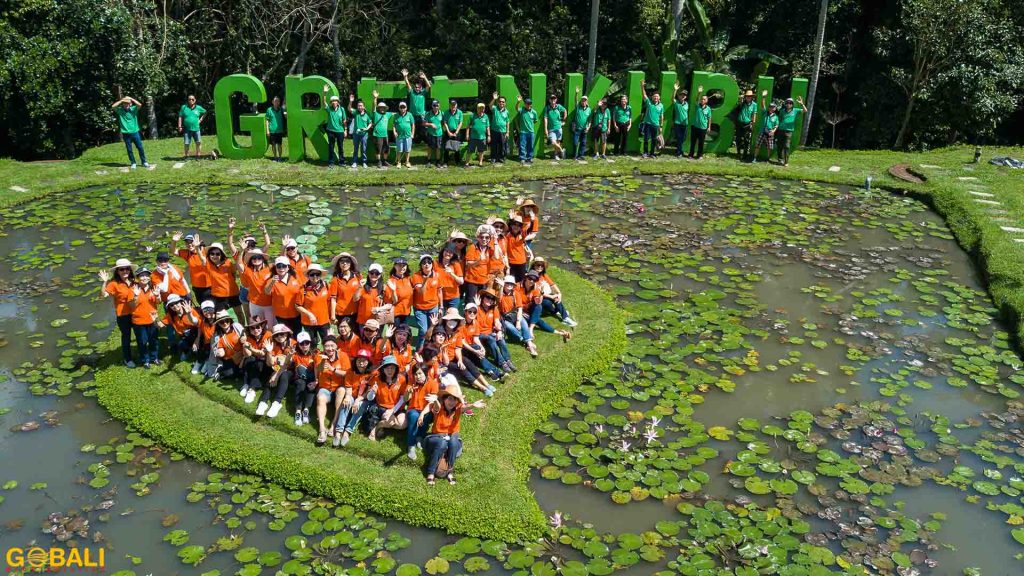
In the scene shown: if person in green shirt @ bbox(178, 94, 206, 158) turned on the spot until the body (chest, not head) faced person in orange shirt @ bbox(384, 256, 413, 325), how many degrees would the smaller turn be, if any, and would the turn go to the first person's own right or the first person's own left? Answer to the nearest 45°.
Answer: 0° — they already face them

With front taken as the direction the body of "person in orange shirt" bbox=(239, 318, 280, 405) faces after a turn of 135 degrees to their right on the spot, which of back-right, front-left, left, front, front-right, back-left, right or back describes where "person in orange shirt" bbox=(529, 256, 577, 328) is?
back-right

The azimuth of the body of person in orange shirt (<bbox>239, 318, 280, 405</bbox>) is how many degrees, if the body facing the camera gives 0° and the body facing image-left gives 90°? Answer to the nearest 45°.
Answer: approximately 0°

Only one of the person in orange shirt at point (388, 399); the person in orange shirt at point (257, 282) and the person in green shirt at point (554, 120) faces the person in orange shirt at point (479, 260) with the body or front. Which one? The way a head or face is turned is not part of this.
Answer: the person in green shirt

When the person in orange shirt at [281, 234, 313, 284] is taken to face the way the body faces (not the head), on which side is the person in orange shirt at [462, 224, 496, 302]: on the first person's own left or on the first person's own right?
on the first person's own left

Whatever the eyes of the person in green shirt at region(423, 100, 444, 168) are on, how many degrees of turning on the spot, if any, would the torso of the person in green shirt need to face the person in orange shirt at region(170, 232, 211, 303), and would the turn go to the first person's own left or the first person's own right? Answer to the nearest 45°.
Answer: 0° — they already face them
